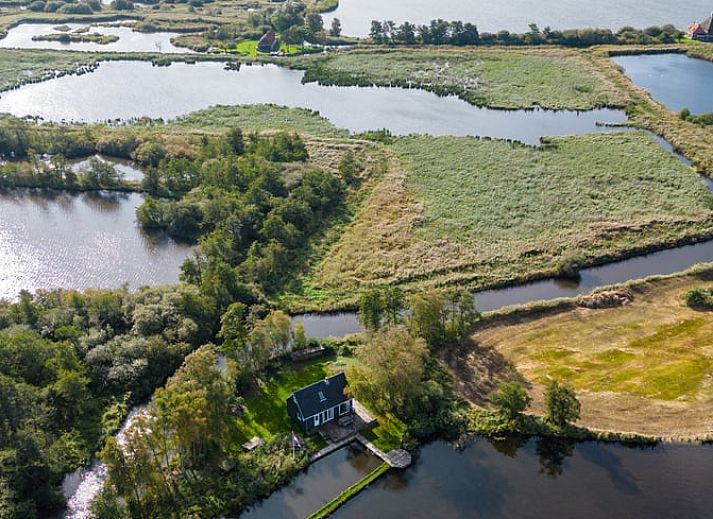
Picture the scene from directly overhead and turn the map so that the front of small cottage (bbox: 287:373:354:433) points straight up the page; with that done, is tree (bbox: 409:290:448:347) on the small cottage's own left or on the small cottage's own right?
on the small cottage's own left

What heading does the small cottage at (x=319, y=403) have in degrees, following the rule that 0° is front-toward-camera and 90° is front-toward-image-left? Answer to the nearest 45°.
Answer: approximately 315°

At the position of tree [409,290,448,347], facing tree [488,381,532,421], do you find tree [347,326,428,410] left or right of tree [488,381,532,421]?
right

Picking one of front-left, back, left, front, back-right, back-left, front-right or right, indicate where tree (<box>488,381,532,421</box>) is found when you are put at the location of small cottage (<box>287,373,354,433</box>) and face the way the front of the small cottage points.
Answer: front-left

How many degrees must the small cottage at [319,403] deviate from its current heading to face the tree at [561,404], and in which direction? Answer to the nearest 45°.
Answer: approximately 45° to its left
